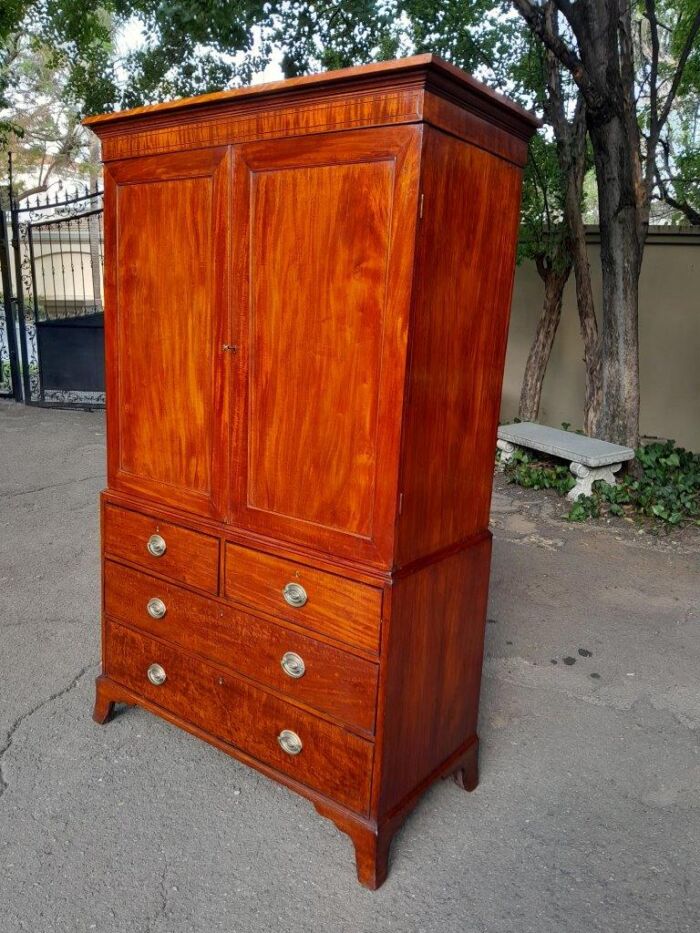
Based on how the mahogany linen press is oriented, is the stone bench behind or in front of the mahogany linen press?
behind

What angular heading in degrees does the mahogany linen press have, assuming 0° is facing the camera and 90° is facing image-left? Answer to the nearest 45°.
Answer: approximately 45°

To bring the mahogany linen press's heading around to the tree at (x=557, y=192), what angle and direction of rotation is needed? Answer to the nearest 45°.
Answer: approximately 180°

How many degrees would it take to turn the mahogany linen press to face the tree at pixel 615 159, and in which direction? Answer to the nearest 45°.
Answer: approximately 180°
